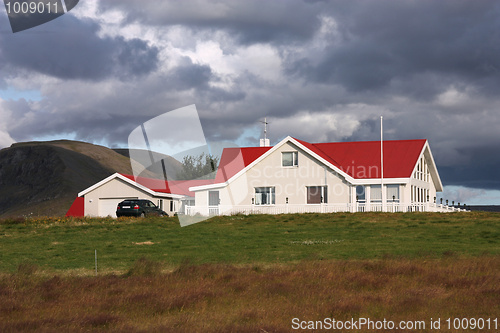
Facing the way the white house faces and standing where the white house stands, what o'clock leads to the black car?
The black car is roughly at 3 o'clock from the white house.

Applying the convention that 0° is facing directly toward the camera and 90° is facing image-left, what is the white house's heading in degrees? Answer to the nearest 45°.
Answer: approximately 0°
